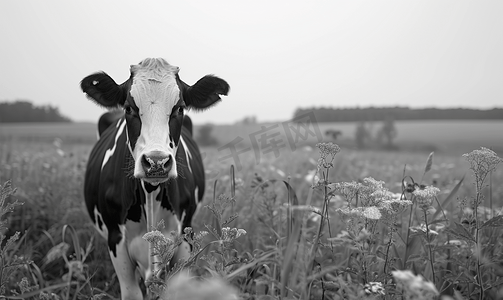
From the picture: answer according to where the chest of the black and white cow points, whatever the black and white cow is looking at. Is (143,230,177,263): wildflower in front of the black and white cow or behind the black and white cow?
in front

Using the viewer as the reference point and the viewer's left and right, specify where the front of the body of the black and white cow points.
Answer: facing the viewer

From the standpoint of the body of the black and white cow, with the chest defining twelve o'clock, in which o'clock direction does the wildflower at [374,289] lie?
The wildflower is roughly at 11 o'clock from the black and white cow.

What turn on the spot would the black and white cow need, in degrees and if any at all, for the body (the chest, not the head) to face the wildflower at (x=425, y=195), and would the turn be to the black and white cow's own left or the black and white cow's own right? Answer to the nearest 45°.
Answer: approximately 45° to the black and white cow's own left

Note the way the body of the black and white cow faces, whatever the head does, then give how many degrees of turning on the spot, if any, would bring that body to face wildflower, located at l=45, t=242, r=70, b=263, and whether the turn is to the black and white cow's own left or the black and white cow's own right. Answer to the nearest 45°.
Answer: approximately 90° to the black and white cow's own right

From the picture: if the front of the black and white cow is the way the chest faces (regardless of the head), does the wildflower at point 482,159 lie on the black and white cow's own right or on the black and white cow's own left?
on the black and white cow's own left
